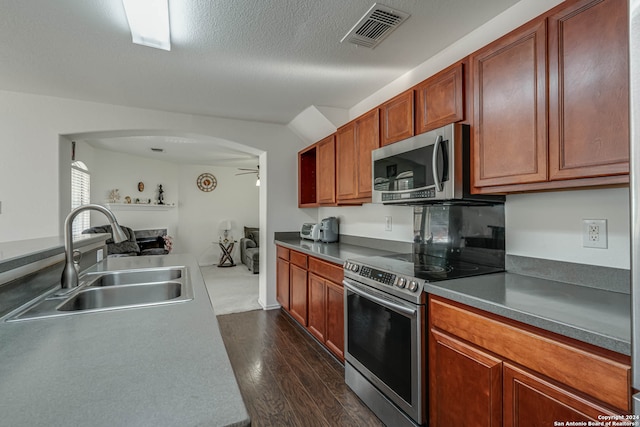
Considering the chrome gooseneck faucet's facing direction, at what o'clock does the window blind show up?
The window blind is roughly at 9 o'clock from the chrome gooseneck faucet.

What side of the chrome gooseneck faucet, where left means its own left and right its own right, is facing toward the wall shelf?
left

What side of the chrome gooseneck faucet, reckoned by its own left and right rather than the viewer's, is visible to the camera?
right

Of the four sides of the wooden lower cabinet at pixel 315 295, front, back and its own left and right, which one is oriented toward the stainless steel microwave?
left

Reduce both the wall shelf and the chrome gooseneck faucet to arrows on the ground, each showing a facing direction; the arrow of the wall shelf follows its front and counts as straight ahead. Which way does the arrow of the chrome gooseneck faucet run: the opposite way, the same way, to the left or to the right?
to the left

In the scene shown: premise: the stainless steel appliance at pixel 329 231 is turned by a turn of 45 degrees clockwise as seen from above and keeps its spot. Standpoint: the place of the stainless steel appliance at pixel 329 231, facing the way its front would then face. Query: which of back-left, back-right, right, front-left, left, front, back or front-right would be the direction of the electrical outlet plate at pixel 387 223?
back-left

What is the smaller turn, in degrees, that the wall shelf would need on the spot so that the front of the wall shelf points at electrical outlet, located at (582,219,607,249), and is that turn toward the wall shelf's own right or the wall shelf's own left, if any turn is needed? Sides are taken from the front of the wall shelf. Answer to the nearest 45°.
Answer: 0° — it already faces it

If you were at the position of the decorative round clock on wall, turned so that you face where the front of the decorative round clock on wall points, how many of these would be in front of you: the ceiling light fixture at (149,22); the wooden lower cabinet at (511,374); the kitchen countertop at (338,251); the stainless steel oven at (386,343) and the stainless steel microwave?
5

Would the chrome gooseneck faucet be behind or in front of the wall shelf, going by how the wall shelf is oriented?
in front

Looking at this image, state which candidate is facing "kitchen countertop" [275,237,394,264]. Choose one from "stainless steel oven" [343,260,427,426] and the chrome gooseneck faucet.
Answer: the chrome gooseneck faucet

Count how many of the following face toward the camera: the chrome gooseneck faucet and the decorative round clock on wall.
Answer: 1
